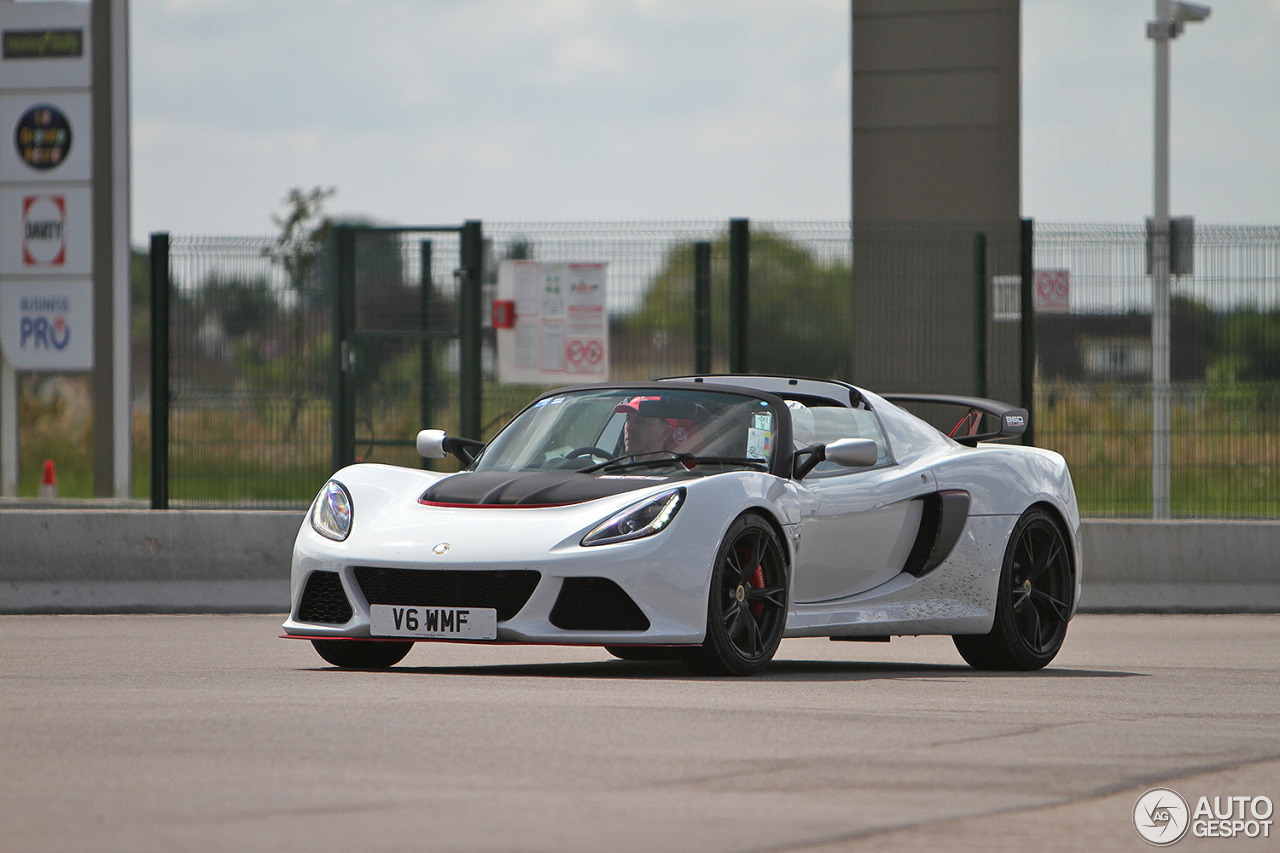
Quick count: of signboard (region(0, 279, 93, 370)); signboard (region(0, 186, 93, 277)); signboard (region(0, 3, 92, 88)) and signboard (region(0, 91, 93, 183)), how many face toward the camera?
4

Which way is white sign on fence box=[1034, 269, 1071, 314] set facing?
toward the camera

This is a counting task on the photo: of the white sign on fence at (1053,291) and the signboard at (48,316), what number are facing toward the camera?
2

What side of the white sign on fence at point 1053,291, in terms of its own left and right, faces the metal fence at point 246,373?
right

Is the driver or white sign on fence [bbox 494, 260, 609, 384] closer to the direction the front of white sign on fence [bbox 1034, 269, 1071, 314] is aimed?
the driver

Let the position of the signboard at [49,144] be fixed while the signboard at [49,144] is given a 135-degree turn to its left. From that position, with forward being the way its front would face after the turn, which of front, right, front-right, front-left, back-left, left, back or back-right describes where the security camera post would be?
right

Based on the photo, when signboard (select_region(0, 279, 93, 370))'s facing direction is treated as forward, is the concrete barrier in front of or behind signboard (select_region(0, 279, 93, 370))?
in front

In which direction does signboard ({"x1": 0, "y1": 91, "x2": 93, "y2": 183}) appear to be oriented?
toward the camera

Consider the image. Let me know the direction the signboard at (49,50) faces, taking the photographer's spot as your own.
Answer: facing the viewer

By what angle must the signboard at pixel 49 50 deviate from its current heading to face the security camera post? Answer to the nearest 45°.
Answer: approximately 45° to its left

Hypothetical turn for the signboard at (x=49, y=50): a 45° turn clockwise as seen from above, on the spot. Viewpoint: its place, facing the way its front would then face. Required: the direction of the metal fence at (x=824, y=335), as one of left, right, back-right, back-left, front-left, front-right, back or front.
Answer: left

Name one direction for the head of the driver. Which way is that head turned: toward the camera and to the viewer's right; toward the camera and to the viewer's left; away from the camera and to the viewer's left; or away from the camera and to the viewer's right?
toward the camera and to the viewer's left
